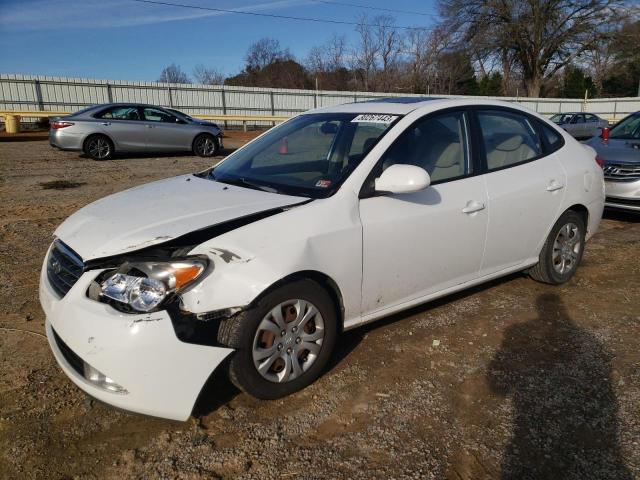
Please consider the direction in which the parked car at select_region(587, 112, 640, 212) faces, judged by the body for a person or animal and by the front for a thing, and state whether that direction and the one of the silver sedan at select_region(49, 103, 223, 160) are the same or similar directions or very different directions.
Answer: very different directions

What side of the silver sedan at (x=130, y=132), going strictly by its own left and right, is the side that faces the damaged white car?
right

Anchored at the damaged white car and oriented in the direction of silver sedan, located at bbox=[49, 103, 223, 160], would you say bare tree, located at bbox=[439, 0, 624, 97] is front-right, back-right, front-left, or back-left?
front-right

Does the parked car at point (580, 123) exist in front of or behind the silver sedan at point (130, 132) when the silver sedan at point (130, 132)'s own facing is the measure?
in front

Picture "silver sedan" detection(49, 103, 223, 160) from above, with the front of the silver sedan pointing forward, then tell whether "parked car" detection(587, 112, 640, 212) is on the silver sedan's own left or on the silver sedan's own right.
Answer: on the silver sedan's own right

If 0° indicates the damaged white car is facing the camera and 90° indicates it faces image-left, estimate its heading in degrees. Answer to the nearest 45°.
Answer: approximately 45°

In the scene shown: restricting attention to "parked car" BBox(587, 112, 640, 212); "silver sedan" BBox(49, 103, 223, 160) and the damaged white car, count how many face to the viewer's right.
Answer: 1

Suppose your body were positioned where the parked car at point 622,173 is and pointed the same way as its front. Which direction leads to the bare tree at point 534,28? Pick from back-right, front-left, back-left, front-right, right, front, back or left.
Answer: back-right

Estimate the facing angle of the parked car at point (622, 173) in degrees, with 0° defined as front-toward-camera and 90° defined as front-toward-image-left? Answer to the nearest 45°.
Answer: approximately 45°

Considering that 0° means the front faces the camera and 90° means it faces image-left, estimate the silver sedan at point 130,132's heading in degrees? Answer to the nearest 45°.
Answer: approximately 270°

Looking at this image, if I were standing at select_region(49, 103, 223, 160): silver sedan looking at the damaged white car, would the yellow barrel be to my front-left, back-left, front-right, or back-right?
back-right

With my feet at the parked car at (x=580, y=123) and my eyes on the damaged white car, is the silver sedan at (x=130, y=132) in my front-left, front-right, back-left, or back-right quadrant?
front-right
